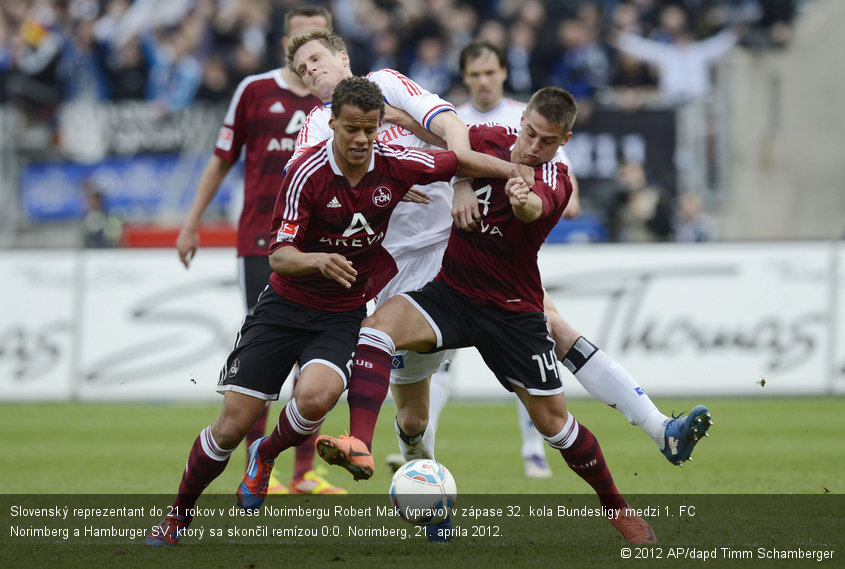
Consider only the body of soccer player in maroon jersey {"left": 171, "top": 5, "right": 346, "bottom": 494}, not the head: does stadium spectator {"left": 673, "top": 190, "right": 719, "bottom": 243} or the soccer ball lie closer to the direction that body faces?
the soccer ball

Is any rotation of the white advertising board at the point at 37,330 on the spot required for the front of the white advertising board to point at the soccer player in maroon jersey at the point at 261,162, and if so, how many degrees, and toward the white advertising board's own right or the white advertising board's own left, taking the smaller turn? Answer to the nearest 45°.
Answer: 0° — it already faces them

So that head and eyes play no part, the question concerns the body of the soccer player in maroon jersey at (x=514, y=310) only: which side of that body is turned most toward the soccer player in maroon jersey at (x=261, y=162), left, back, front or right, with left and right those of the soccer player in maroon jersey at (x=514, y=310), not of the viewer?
right

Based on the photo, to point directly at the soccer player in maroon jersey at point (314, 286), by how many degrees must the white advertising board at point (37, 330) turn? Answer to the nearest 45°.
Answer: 0° — it already faces them

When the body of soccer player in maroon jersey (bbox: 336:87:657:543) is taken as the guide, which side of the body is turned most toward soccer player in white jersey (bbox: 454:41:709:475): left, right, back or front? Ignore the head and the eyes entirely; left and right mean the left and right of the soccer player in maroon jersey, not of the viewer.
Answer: back

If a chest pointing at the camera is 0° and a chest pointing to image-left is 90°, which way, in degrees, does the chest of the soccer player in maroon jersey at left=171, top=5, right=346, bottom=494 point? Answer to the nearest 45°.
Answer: approximately 315°

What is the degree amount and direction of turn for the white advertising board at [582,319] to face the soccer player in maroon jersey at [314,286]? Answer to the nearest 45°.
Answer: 0° — it already faces them

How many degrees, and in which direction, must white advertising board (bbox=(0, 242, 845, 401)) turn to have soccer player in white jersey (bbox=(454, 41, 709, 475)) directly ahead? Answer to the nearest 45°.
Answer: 0° — it already faces them

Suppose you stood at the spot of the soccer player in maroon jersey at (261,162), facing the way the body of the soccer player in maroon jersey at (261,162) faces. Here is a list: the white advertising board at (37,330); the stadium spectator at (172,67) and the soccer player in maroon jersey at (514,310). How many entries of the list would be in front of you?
1

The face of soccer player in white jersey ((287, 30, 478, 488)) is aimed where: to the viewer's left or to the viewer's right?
to the viewer's left

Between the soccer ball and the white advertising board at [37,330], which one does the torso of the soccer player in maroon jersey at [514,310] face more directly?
the soccer ball
